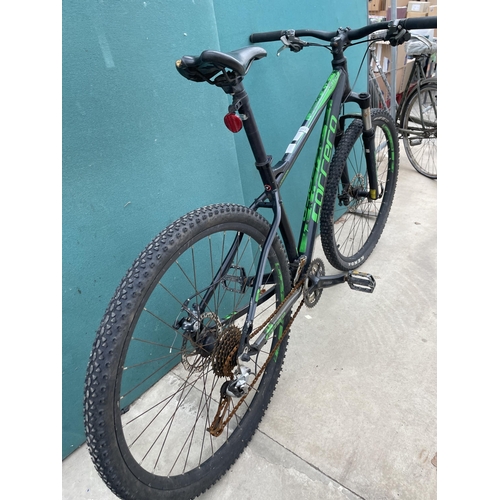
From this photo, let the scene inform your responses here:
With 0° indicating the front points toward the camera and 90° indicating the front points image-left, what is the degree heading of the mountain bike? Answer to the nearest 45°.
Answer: approximately 225°

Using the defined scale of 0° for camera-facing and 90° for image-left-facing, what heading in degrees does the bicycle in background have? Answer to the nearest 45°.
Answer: approximately 135°

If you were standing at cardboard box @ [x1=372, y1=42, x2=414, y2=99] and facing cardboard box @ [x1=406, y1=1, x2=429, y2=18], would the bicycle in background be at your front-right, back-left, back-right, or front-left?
back-right

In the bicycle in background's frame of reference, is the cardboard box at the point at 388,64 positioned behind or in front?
in front

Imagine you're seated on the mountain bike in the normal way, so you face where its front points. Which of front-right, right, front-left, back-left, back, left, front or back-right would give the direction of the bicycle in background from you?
front

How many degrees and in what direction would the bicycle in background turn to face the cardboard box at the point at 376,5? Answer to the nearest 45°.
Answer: approximately 45° to its right

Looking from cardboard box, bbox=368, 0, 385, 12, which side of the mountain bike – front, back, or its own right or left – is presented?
front

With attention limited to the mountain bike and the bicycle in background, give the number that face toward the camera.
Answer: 0

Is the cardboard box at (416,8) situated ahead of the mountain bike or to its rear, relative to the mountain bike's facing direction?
ahead

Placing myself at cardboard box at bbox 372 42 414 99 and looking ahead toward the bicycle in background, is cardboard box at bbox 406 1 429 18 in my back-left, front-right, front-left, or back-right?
back-left
